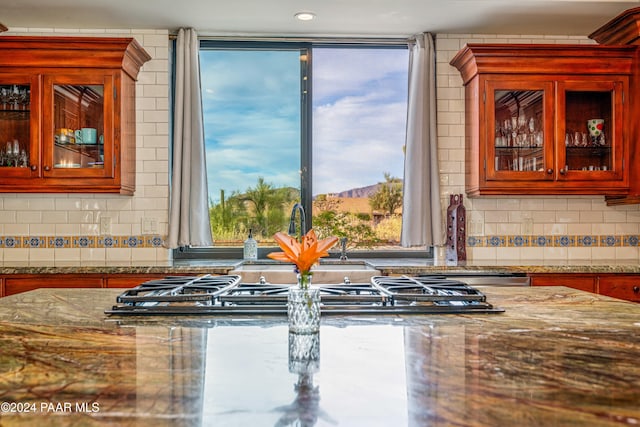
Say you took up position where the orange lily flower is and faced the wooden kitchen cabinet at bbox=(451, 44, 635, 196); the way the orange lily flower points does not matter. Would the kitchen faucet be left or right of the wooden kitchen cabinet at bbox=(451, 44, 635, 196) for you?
left

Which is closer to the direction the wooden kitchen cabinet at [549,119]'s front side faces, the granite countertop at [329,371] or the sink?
the granite countertop

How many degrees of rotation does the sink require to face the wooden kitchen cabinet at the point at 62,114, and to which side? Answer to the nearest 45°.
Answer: approximately 90° to its right

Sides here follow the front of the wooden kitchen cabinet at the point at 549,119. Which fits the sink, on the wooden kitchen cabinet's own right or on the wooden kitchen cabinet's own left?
on the wooden kitchen cabinet's own right

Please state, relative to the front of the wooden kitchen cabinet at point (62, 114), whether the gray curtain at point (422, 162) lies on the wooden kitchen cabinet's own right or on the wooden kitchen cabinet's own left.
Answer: on the wooden kitchen cabinet's own left

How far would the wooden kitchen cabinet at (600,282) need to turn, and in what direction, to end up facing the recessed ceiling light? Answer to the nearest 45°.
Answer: approximately 90° to its right

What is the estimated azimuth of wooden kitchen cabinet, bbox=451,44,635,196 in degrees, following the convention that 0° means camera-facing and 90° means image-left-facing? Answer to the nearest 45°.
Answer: approximately 0°

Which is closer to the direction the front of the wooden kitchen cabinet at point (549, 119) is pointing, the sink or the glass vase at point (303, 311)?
the glass vase
